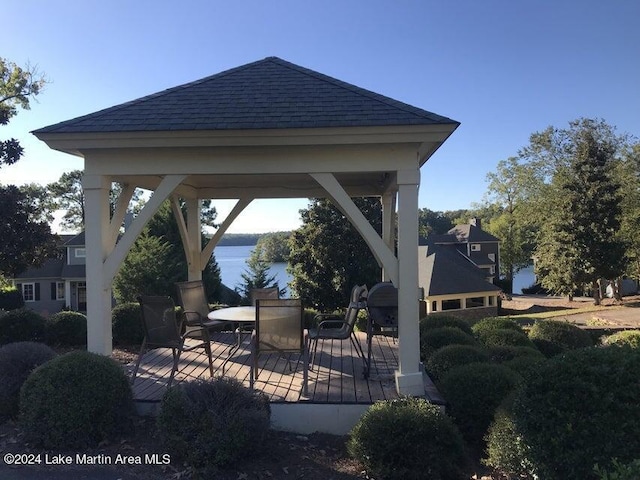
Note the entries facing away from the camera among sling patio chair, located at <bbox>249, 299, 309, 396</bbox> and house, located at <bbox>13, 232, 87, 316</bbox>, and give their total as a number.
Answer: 1

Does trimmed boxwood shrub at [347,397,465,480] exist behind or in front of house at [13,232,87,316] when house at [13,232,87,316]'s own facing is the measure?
in front

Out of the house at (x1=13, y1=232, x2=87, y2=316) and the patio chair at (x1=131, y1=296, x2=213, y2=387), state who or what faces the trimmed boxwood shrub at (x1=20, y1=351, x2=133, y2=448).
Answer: the house

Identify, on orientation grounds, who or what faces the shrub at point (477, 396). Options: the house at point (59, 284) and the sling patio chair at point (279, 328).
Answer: the house

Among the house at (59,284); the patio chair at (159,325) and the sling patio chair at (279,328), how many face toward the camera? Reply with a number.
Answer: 1

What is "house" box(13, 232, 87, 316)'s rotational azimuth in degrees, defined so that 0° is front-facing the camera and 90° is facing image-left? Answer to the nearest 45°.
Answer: approximately 0°

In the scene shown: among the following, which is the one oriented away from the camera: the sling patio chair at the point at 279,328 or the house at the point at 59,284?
the sling patio chair

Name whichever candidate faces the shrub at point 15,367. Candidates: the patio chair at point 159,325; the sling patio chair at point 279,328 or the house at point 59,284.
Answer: the house

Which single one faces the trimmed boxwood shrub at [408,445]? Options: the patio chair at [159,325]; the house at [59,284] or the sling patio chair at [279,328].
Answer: the house

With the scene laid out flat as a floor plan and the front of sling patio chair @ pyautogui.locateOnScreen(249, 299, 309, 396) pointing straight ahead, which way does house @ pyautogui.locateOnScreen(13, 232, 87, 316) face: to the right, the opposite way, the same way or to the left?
the opposite way

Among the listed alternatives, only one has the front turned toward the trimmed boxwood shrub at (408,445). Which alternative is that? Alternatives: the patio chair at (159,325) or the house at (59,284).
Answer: the house

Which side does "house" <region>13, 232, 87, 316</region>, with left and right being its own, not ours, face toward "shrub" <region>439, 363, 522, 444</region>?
front

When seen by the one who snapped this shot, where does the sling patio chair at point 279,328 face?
facing away from the viewer

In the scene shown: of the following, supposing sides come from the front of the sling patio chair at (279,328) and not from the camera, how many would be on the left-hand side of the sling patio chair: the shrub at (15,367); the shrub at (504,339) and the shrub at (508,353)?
1

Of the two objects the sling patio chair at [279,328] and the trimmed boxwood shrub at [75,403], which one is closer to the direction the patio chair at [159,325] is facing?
the sling patio chair
